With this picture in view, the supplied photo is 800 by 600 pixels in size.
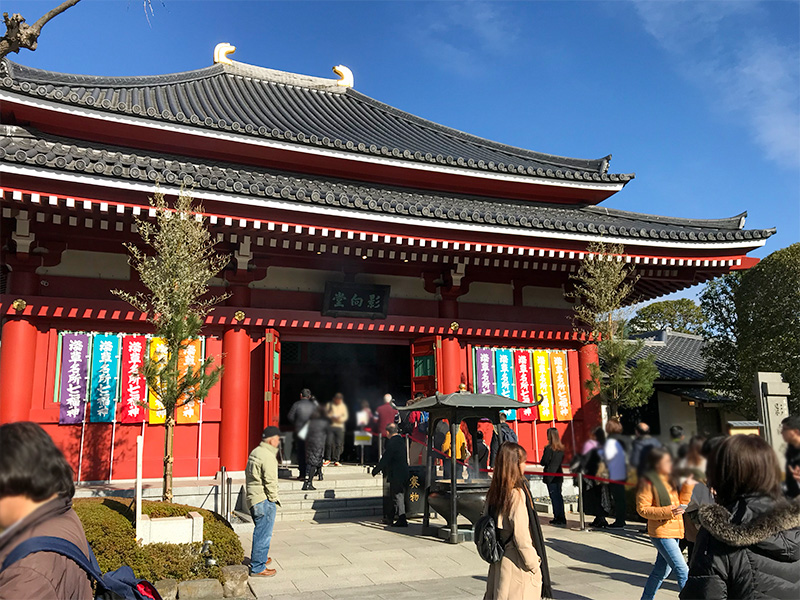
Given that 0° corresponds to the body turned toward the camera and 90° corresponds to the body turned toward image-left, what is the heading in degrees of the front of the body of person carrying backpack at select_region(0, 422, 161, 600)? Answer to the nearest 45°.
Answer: approximately 90°

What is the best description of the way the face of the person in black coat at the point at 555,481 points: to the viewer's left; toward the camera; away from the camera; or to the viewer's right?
away from the camera

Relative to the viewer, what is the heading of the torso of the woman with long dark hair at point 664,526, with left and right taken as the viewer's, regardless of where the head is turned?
facing the viewer and to the right of the viewer

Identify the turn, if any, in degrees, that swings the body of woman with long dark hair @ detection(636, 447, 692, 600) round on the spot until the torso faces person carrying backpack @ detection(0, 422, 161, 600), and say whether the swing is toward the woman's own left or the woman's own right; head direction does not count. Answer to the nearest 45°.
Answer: approximately 90° to the woman's own right

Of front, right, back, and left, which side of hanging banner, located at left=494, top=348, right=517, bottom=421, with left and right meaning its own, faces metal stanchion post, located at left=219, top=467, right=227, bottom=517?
right
